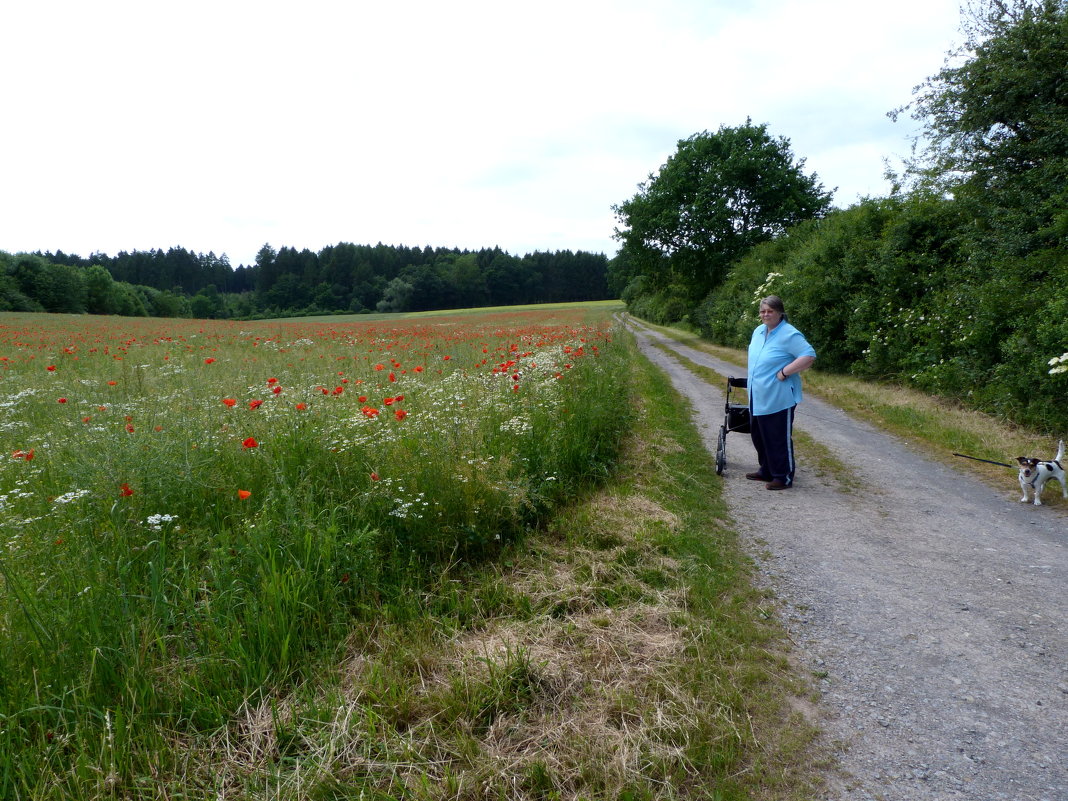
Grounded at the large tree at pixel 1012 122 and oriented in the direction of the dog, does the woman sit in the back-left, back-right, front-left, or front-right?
front-right

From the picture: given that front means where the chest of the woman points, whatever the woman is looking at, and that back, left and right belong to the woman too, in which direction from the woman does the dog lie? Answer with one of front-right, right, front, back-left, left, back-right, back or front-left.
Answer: back-left

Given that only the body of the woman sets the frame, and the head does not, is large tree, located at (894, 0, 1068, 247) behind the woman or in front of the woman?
behind

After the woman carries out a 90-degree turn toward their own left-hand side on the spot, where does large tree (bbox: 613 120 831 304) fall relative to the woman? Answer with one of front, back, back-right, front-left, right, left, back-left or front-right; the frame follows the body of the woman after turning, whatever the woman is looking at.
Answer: back-left

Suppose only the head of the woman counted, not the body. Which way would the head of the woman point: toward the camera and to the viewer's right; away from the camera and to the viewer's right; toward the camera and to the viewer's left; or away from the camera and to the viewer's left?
toward the camera and to the viewer's left
